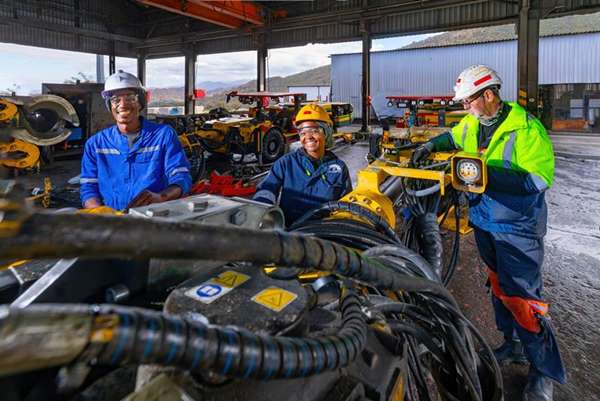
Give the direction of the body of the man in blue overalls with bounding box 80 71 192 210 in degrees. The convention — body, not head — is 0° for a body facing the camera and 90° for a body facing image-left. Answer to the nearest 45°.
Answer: approximately 0°

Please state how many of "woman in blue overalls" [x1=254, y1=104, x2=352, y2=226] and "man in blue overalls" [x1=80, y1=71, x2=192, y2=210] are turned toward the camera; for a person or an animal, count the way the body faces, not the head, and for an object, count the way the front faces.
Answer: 2

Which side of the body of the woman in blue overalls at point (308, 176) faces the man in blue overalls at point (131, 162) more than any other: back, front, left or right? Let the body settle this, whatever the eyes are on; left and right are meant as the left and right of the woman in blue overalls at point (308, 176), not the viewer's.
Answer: right

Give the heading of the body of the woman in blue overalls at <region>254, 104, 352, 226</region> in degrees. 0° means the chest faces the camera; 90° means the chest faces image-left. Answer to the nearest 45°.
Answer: approximately 0°

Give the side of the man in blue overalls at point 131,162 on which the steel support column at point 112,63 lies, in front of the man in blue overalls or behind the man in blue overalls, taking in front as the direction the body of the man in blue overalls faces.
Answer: behind

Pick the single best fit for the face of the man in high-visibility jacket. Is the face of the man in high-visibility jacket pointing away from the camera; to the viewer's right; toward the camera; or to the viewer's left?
to the viewer's left

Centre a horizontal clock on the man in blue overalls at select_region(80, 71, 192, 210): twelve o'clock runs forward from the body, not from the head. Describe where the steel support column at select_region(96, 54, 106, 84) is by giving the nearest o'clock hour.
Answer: The steel support column is roughly at 6 o'clock from the man in blue overalls.

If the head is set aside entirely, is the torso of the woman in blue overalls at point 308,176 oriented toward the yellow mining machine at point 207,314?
yes

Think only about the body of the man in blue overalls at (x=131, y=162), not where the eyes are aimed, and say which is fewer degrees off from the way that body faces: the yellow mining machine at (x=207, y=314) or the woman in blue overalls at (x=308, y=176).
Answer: the yellow mining machine

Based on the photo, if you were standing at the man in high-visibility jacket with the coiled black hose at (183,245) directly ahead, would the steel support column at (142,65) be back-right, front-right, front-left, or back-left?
back-right
